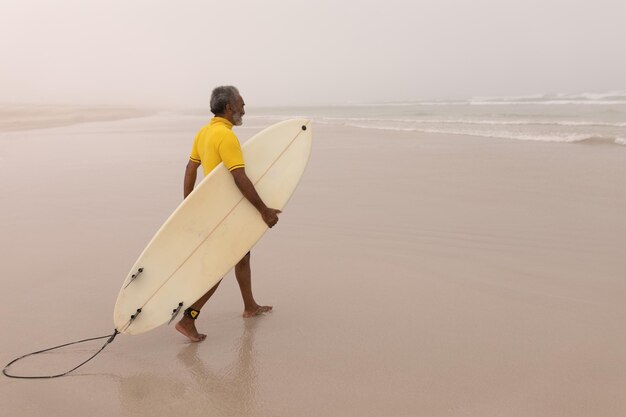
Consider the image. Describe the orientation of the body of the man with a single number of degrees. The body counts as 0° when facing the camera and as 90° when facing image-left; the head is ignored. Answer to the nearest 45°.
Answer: approximately 225°
